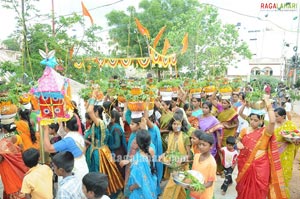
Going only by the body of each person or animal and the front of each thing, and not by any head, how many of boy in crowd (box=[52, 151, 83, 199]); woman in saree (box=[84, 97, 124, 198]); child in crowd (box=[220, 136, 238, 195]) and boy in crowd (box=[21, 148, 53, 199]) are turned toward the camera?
1

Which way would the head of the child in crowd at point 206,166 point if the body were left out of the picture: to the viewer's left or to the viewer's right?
to the viewer's left

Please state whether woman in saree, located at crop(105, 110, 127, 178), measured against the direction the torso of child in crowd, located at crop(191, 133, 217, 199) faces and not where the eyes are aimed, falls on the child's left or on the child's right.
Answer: on the child's right

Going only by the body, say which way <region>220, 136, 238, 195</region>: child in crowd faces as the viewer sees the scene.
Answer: toward the camera

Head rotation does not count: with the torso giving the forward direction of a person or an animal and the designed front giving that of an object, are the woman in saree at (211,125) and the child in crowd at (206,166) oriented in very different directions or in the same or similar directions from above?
same or similar directions

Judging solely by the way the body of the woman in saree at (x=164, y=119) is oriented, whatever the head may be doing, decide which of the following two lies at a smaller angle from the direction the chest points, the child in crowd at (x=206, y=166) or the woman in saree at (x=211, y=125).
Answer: the child in crowd

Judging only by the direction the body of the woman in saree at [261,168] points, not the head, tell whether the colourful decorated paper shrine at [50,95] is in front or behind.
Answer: in front

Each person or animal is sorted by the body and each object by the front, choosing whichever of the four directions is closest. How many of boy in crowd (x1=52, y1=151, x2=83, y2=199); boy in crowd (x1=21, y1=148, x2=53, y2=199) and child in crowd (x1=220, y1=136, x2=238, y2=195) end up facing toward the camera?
1

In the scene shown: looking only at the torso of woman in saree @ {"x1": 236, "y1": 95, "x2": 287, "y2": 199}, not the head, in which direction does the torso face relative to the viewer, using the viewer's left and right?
facing the viewer and to the left of the viewer

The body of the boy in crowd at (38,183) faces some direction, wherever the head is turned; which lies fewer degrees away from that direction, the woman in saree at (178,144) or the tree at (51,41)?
the tree

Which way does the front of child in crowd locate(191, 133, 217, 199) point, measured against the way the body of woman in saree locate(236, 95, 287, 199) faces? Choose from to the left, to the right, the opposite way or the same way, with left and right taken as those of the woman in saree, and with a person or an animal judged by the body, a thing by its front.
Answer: the same way

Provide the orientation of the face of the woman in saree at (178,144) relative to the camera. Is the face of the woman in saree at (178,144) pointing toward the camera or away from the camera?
toward the camera

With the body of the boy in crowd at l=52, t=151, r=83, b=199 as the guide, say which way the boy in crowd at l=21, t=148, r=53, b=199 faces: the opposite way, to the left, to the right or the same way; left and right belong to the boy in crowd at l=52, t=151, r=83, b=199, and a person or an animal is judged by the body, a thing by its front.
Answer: the same way

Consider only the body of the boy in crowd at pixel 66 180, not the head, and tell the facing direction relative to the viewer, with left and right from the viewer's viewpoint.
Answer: facing away from the viewer and to the left of the viewer

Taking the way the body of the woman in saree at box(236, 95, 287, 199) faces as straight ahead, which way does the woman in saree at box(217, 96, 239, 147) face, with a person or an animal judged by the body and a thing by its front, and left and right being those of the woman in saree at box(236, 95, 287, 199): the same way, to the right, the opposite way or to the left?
the same way

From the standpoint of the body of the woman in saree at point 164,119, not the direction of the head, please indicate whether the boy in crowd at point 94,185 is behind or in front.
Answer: in front

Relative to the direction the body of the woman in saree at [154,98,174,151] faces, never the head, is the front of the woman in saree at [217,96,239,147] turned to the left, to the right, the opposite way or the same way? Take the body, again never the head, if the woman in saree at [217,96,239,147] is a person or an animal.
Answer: the same way
